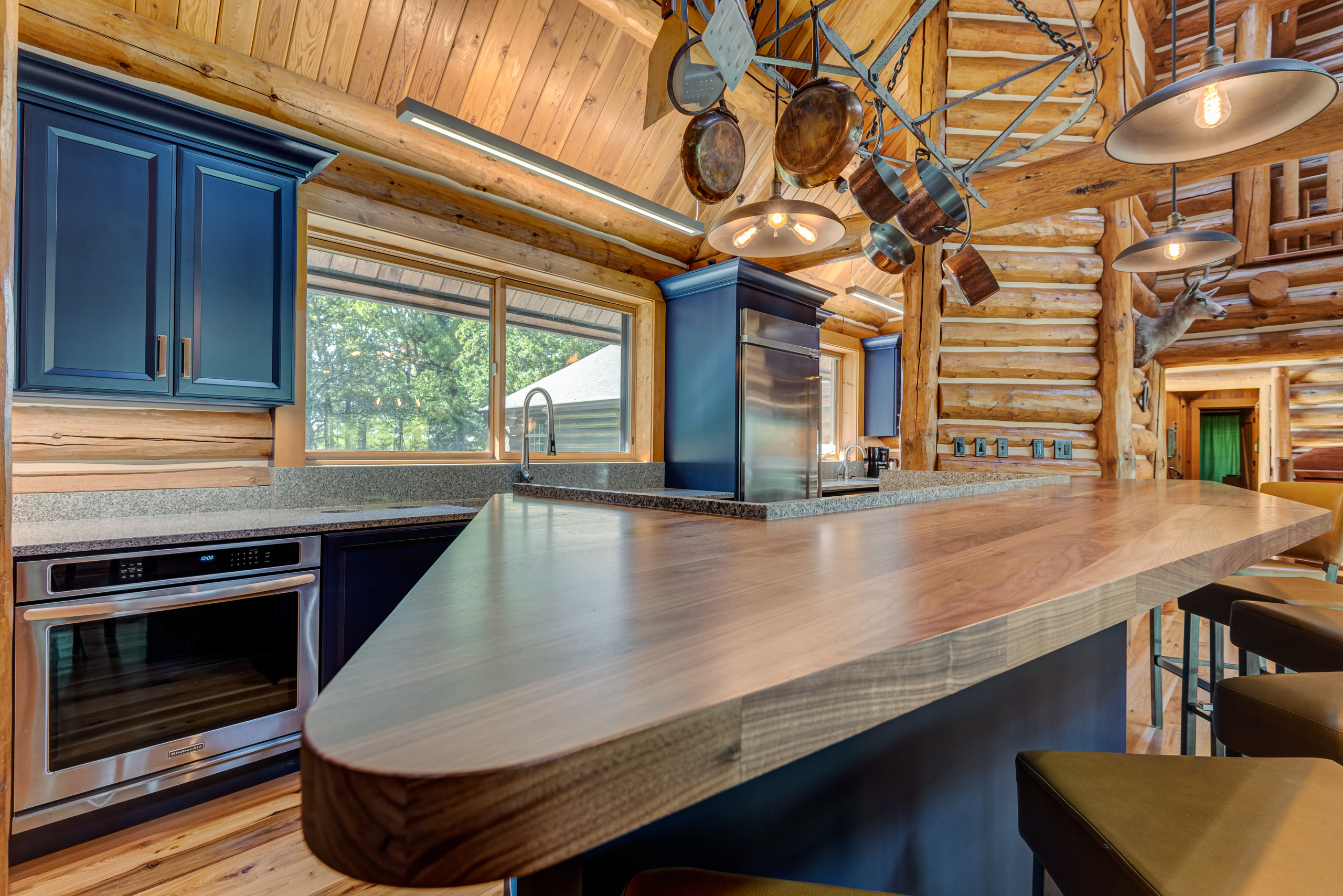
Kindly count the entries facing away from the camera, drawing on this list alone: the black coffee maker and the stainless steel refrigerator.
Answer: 0

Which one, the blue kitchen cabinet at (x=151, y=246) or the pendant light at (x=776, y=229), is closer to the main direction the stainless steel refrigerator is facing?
the pendant light

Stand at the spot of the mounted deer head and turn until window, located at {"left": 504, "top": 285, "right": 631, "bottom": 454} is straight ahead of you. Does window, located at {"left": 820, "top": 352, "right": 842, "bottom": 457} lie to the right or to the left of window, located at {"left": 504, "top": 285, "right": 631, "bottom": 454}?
right

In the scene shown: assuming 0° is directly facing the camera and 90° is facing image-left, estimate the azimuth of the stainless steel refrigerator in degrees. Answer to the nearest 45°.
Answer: approximately 315°

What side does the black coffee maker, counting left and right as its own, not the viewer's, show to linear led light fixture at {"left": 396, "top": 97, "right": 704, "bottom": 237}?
right

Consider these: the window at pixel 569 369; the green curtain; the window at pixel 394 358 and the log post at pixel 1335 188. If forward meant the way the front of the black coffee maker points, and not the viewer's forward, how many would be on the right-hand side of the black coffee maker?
2

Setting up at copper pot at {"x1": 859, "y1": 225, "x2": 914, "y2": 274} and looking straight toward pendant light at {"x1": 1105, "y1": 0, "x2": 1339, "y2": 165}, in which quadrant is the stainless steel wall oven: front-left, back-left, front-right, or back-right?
back-right
